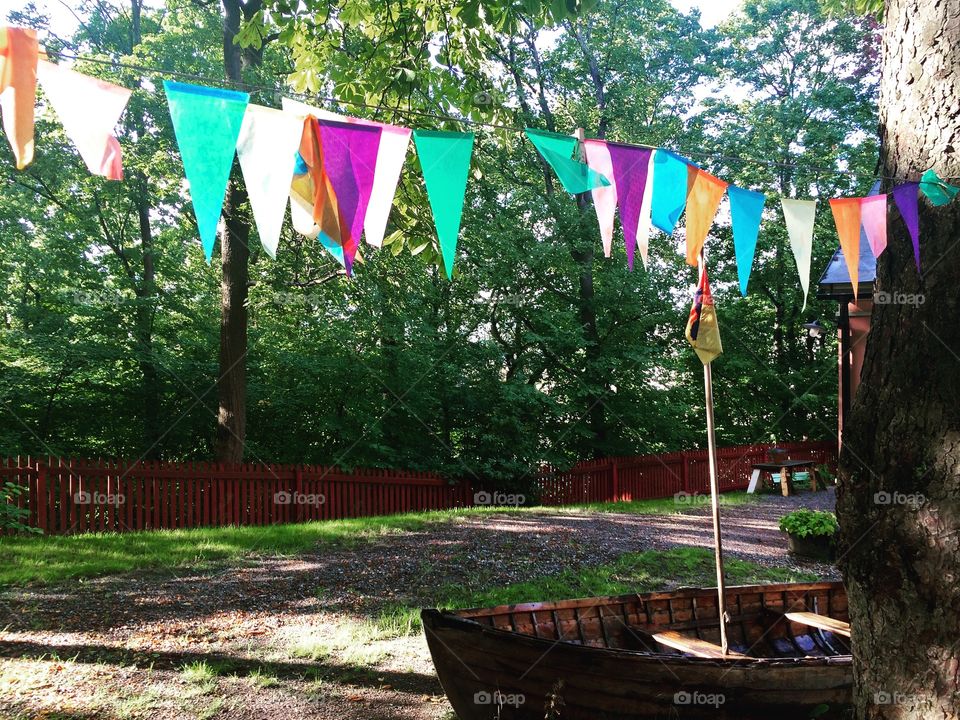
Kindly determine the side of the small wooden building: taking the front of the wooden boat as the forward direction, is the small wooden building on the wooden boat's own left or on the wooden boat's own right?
on the wooden boat's own right

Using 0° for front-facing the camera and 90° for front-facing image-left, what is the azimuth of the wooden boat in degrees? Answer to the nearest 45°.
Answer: approximately 90°
